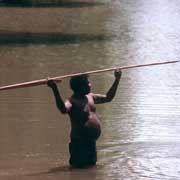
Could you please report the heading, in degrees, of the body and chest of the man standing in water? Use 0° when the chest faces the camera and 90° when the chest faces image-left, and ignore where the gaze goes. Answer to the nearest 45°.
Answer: approximately 225°
